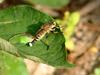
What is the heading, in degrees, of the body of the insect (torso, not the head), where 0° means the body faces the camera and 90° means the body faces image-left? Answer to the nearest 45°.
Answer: approximately 225°
